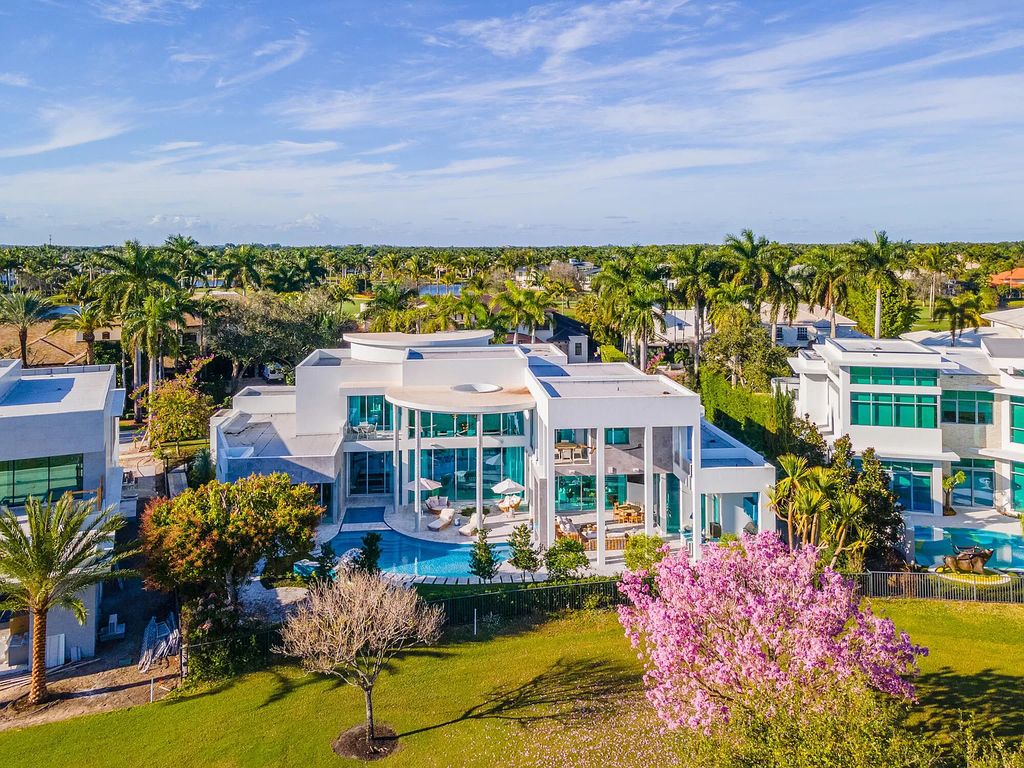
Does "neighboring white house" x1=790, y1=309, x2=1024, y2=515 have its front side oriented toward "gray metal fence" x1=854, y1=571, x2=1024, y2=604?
yes

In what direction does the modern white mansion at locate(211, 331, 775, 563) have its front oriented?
away from the camera

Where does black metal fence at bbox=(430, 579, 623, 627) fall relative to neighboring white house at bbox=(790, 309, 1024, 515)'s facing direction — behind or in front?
in front

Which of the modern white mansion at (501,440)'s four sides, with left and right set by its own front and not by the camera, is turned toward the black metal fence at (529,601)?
front

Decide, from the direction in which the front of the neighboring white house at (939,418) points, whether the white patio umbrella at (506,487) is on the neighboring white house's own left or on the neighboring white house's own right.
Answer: on the neighboring white house's own right

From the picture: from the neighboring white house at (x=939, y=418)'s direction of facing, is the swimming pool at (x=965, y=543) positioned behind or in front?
in front
